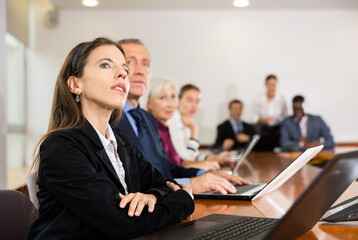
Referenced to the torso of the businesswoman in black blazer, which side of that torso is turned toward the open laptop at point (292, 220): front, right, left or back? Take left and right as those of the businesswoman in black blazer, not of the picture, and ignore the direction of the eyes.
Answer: front

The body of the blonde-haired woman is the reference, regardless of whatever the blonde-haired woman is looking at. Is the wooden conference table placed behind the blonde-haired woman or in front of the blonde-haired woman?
in front

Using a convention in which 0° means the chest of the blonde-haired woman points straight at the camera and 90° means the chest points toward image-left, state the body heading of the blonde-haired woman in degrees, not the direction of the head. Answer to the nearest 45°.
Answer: approximately 315°

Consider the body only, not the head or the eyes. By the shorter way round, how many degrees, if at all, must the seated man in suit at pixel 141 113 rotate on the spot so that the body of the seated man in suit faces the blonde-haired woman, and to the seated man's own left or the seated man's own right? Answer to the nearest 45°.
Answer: approximately 135° to the seated man's own left

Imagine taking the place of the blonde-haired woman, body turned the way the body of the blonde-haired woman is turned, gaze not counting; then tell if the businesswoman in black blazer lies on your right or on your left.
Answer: on your right

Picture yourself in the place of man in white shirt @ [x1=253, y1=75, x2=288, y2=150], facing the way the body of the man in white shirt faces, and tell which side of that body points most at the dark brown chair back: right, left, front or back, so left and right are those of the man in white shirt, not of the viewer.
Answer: front

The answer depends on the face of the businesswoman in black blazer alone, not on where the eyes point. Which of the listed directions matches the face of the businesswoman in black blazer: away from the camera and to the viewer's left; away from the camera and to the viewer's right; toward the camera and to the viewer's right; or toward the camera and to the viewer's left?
toward the camera and to the viewer's right

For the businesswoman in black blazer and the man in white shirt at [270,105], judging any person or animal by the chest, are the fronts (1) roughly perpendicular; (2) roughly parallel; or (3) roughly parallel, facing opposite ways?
roughly perpendicular

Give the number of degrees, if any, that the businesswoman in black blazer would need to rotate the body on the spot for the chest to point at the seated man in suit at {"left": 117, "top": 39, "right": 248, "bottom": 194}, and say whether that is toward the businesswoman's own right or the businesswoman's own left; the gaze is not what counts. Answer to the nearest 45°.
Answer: approximately 135° to the businesswoman's own left

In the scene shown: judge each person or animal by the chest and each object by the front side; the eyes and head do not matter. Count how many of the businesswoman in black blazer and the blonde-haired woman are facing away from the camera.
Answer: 0

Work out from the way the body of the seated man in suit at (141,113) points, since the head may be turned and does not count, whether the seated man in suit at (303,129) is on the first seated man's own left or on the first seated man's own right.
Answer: on the first seated man's own left

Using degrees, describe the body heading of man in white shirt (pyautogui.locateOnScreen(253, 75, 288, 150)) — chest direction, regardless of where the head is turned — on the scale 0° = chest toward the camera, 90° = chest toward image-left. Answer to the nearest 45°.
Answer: approximately 0°

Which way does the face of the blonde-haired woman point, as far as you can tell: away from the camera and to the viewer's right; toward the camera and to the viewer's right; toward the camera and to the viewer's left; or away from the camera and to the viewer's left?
toward the camera and to the viewer's right
